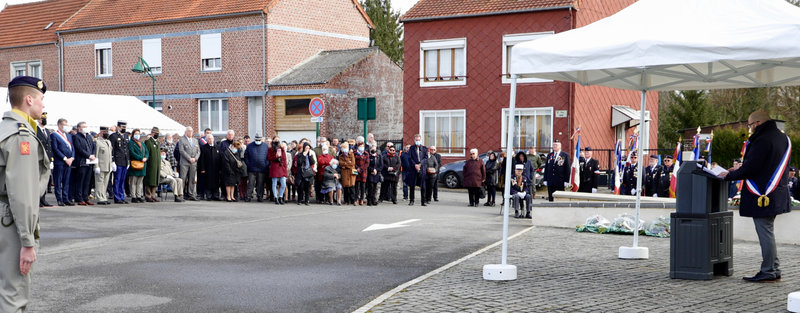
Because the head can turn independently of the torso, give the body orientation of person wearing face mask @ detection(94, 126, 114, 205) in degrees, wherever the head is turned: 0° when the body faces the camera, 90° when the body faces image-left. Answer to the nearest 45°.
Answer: approximately 315°

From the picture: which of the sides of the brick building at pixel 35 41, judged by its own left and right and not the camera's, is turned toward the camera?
front

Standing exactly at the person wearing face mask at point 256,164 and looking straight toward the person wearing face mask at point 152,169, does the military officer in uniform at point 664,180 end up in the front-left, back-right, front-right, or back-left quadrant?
back-left

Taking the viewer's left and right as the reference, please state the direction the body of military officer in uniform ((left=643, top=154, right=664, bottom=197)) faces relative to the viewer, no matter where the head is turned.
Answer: facing the viewer and to the left of the viewer

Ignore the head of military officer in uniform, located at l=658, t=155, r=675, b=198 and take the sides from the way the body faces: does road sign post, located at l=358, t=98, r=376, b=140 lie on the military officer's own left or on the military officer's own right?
on the military officer's own right

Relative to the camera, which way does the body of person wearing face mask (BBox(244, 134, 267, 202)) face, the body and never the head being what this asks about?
toward the camera

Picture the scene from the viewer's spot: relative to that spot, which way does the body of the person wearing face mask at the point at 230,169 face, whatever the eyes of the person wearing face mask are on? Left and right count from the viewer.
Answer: facing the viewer and to the right of the viewer

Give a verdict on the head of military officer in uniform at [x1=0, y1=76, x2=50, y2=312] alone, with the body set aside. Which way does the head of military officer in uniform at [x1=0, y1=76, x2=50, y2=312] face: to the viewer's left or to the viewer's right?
to the viewer's right

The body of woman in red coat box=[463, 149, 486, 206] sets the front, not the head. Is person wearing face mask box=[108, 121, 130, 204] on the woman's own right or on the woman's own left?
on the woman's own right

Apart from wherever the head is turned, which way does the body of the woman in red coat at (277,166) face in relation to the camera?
toward the camera

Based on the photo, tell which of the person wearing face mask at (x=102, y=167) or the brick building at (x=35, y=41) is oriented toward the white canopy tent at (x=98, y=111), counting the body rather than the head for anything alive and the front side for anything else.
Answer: the brick building
